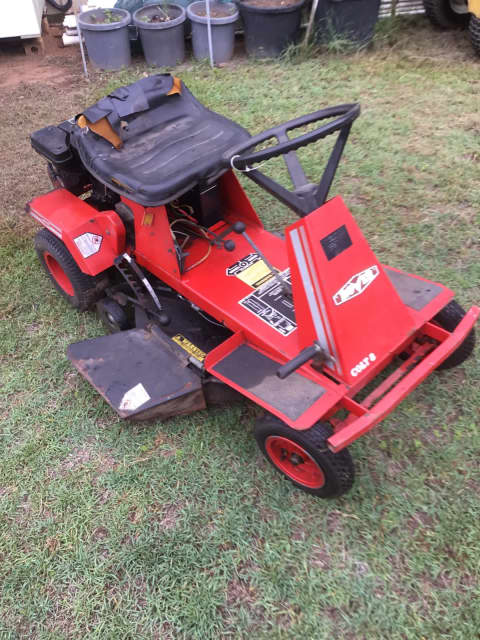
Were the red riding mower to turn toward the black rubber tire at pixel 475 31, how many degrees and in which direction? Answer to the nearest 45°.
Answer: approximately 90° to its left

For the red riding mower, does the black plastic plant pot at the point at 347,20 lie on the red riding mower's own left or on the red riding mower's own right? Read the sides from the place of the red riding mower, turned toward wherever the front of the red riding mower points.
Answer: on the red riding mower's own left

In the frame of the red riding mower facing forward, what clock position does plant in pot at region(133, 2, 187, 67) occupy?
The plant in pot is roughly at 7 o'clock from the red riding mower.

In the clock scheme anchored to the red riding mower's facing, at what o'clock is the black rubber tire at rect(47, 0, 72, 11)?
The black rubber tire is roughly at 7 o'clock from the red riding mower.

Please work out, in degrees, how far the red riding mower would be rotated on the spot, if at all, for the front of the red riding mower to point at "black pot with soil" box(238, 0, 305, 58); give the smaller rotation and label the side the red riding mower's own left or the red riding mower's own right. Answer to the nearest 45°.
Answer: approximately 135° to the red riding mower's own left

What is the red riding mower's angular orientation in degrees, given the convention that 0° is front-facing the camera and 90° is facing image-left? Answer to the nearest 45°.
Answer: approximately 315°

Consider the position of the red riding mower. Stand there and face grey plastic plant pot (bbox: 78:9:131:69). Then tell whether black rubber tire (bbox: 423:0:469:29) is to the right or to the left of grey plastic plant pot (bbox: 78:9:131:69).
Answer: right

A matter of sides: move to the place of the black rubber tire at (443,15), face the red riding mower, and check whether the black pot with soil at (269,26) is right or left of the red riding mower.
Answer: right

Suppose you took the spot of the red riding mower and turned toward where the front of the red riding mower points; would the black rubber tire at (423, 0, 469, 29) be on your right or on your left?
on your left

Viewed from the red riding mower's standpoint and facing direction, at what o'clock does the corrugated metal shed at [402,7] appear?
The corrugated metal shed is roughly at 8 o'clock from the red riding mower.
